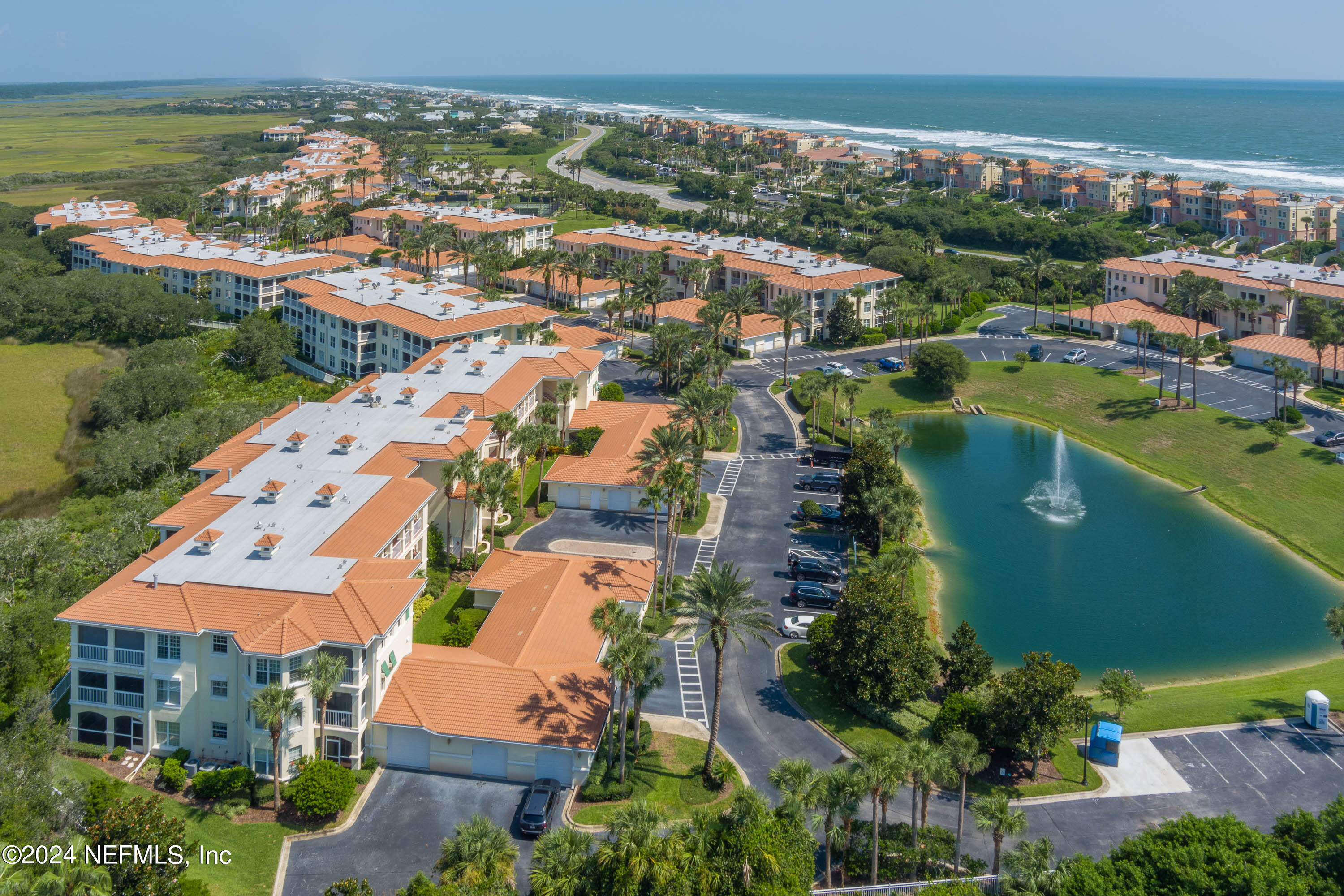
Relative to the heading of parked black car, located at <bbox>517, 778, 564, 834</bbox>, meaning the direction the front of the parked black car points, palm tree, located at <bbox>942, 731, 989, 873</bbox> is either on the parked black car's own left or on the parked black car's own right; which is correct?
on the parked black car's own right

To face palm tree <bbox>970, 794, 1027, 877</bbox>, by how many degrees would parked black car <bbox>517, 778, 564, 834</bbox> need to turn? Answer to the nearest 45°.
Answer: approximately 135° to its right

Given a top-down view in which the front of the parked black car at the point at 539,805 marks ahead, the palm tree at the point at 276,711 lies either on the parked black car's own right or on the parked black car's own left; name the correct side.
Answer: on the parked black car's own left

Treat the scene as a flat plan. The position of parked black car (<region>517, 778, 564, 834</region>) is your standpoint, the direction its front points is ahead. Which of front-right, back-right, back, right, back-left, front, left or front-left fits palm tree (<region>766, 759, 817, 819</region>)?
back-right

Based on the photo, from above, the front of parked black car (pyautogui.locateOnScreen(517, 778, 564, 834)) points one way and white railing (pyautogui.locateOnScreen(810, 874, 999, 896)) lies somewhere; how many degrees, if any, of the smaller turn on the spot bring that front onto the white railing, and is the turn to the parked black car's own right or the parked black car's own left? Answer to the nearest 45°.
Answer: approximately 135° to the parked black car's own right

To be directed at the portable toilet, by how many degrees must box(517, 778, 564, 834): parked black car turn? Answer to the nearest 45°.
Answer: approximately 90° to its right

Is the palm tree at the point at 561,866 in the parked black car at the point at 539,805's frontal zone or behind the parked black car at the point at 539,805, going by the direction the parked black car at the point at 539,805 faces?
behind

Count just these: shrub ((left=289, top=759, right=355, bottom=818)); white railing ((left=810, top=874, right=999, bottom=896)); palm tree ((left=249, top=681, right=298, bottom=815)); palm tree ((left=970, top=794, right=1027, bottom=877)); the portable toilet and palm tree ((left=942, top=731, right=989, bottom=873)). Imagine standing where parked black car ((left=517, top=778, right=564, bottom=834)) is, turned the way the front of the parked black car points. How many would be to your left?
2

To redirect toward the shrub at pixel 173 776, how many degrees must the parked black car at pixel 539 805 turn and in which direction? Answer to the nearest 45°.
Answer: approximately 90° to its left

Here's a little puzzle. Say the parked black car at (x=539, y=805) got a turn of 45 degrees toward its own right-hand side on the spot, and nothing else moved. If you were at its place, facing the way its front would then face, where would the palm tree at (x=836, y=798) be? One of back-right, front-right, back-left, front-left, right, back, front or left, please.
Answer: right

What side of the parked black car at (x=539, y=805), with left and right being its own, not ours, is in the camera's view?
back
